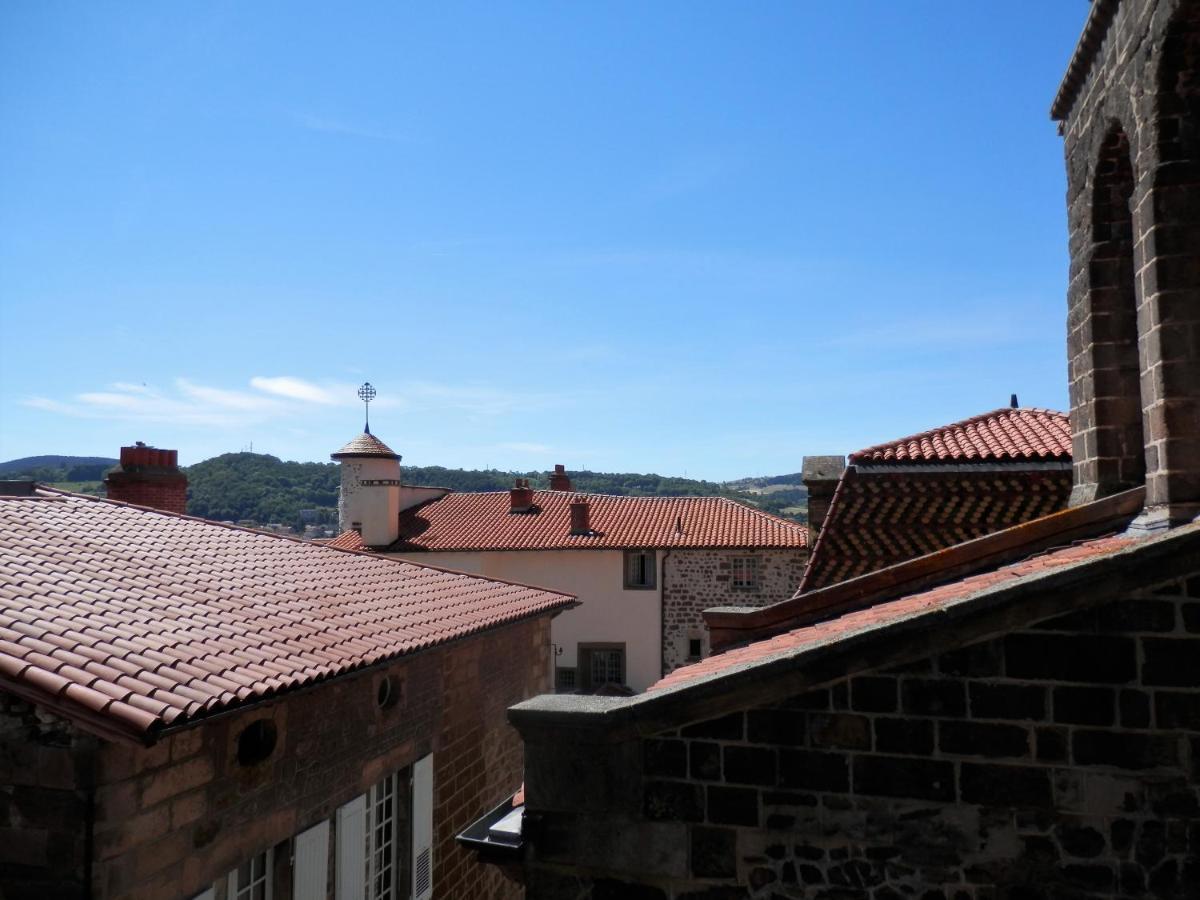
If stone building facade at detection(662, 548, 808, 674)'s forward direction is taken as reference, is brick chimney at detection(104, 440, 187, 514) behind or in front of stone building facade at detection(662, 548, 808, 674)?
in front

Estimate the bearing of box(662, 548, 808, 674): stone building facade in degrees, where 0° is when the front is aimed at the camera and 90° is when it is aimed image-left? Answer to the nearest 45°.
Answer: approximately 0°

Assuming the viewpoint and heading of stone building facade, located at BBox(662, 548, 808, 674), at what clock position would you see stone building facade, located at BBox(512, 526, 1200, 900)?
stone building facade, located at BBox(512, 526, 1200, 900) is roughly at 12 o'clock from stone building facade, located at BBox(662, 548, 808, 674).

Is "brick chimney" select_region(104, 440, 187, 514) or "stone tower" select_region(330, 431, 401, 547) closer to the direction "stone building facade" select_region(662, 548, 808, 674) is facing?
the brick chimney

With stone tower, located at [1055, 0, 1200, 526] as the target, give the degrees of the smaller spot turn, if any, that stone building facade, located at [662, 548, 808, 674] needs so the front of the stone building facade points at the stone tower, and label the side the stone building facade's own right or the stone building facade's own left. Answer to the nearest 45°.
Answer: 0° — it already faces it

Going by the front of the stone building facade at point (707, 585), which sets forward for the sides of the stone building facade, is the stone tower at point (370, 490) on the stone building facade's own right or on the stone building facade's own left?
on the stone building facade's own right

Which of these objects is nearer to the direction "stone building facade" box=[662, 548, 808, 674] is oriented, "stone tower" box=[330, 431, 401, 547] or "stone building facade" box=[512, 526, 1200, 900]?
the stone building facade
